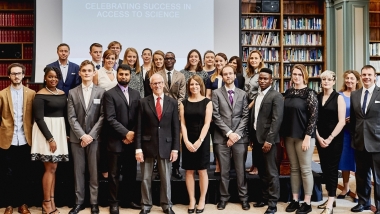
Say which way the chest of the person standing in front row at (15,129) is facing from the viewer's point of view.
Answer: toward the camera

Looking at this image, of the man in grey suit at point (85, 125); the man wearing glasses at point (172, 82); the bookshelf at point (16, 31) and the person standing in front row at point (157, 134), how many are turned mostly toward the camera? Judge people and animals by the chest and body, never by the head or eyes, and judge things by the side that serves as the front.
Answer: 4

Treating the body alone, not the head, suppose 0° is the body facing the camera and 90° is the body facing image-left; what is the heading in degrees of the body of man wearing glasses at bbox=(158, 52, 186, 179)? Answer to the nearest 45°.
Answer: approximately 0°

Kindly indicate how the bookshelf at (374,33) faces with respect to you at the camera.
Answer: facing the viewer

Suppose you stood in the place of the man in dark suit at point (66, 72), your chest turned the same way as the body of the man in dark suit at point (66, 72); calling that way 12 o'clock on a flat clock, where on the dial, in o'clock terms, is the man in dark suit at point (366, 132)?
the man in dark suit at point (366, 132) is roughly at 10 o'clock from the man in dark suit at point (66, 72).

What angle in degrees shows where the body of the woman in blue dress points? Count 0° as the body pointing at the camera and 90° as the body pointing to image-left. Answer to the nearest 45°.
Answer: approximately 45°

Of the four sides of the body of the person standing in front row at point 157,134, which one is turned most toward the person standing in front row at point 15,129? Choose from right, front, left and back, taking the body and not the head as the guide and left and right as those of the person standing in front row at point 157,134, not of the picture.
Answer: right

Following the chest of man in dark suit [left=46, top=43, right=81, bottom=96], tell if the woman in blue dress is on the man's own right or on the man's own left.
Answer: on the man's own left

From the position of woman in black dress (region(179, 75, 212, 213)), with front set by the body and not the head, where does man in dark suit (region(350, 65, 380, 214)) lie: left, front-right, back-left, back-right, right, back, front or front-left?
left

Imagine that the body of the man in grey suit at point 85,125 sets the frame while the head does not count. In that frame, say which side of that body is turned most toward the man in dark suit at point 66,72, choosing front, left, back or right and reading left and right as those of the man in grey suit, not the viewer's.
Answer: back

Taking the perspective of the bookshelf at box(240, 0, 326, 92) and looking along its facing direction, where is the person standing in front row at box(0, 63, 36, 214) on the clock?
The person standing in front row is roughly at 1 o'clock from the bookshelf.

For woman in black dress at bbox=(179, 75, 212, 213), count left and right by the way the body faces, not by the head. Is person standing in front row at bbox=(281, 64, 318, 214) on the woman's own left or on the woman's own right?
on the woman's own left

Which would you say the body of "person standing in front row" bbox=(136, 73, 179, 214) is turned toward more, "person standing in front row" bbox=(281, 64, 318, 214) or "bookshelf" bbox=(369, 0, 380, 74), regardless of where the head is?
the person standing in front row

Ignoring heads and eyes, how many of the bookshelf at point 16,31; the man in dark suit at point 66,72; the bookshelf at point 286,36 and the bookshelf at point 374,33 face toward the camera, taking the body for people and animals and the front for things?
4
